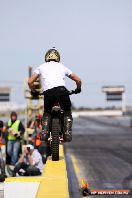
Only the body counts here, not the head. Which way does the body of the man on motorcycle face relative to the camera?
away from the camera

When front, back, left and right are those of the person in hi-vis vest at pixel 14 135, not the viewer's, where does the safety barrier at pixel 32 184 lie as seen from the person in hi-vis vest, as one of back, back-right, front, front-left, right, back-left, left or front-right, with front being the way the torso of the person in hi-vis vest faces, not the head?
front

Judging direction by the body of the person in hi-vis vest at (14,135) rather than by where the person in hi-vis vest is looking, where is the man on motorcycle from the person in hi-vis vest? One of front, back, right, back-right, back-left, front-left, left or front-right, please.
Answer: front

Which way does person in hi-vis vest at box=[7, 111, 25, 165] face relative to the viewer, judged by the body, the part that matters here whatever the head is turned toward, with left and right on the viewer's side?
facing the viewer

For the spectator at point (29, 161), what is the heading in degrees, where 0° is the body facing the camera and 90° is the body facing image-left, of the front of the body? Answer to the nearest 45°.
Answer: approximately 45°

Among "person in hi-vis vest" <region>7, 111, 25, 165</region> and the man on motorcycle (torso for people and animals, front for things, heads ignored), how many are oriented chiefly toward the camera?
1
